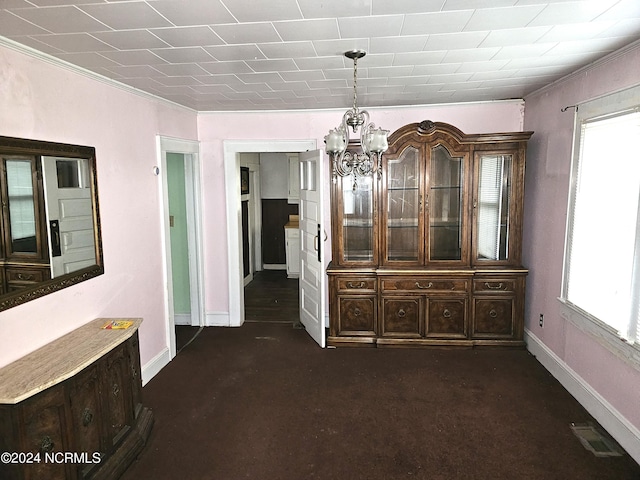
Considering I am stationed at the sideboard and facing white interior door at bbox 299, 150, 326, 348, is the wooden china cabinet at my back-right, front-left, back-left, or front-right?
front-right

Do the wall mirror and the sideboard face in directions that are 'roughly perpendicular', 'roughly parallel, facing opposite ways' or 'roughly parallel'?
roughly parallel

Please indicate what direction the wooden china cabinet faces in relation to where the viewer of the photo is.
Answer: facing the viewer

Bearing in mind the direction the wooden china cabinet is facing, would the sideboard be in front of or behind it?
in front

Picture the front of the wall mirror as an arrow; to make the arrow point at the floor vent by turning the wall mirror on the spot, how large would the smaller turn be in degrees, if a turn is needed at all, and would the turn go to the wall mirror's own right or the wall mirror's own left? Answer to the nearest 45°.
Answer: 0° — it already faces it

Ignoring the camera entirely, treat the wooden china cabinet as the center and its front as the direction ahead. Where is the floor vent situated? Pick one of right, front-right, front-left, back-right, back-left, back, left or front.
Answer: front-left

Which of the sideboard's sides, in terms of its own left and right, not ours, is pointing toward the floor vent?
front

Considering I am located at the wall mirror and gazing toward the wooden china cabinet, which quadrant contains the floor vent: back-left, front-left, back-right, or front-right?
front-right

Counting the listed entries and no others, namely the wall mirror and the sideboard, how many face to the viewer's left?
0

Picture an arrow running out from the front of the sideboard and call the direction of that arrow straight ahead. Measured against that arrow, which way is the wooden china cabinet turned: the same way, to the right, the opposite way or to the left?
to the right

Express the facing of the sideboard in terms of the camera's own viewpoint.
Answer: facing the viewer and to the right of the viewer

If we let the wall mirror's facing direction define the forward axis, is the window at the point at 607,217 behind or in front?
in front

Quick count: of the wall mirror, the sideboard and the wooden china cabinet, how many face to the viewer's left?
0

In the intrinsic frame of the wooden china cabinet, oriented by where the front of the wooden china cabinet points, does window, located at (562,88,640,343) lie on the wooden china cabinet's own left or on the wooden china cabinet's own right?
on the wooden china cabinet's own left

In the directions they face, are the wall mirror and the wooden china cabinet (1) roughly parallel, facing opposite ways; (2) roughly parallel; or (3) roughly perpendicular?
roughly perpendicular
